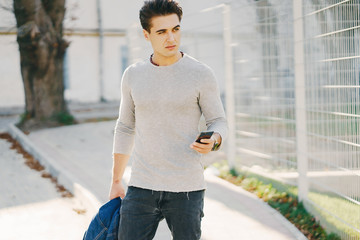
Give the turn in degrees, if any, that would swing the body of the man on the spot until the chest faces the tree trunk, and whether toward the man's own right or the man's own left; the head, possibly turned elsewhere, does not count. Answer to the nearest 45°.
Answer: approximately 180°

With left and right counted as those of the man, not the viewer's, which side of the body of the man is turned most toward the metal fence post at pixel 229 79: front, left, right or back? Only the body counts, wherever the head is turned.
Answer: back

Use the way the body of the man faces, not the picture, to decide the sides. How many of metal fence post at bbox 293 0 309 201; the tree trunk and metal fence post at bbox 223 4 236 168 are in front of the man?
0

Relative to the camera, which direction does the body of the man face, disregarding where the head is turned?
toward the camera

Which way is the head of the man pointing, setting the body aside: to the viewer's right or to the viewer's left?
to the viewer's right

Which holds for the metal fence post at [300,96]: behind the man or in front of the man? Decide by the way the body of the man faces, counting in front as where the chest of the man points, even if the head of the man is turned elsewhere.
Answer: behind
